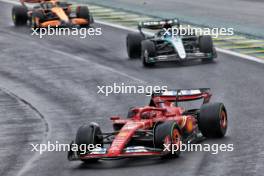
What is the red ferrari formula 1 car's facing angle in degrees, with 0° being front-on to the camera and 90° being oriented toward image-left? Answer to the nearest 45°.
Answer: approximately 45°

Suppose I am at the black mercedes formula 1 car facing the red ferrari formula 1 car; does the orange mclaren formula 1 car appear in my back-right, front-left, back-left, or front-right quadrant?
back-right

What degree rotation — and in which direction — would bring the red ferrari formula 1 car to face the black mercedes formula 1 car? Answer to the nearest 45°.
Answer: approximately 135° to its right

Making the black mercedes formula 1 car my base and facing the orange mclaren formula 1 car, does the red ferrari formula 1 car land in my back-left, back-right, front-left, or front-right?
back-left

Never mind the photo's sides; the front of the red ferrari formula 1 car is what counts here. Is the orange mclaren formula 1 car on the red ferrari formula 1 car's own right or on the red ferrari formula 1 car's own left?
on the red ferrari formula 1 car's own right
